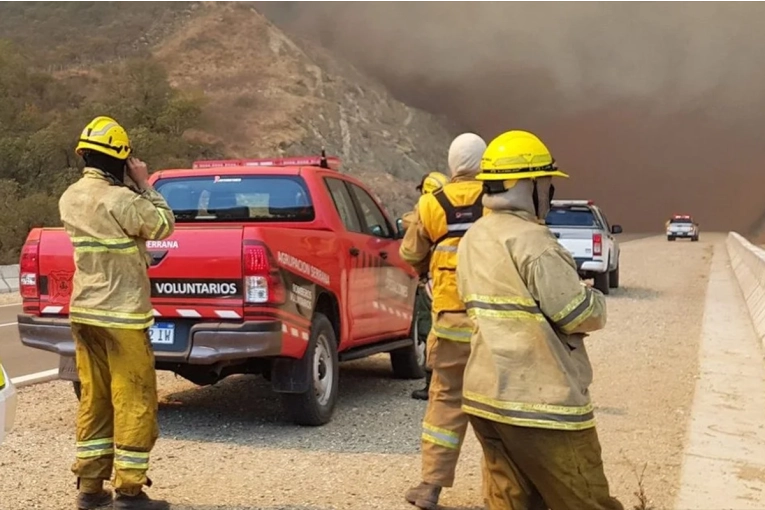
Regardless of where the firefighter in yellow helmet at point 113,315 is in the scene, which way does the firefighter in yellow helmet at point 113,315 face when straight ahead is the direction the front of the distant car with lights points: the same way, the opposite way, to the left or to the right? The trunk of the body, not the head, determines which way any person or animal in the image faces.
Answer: the opposite way

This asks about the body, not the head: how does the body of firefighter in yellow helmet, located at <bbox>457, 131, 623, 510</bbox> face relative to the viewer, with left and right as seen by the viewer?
facing away from the viewer and to the right of the viewer

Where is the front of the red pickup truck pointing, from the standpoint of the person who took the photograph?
facing away from the viewer and to the right of the viewer

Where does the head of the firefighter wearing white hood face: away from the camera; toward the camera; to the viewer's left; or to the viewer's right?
away from the camera

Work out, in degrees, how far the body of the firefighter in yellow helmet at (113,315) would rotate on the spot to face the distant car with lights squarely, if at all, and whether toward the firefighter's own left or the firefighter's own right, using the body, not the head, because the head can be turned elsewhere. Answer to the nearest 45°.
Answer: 0° — they already face it

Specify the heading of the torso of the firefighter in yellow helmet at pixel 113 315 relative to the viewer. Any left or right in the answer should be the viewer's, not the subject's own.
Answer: facing away from the viewer and to the right of the viewer

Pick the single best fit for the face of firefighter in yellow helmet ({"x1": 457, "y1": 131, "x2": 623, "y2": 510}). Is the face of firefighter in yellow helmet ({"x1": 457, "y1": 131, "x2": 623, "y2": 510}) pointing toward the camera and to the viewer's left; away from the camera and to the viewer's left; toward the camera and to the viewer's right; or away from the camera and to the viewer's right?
away from the camera and to the viewer's right

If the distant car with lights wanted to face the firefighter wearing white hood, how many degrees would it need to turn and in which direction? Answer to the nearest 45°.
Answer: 0° — it already faces them

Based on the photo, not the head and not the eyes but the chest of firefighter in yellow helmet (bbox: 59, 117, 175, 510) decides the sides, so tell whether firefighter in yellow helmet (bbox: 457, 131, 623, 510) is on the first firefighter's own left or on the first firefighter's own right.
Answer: on the first firefighter's own right
